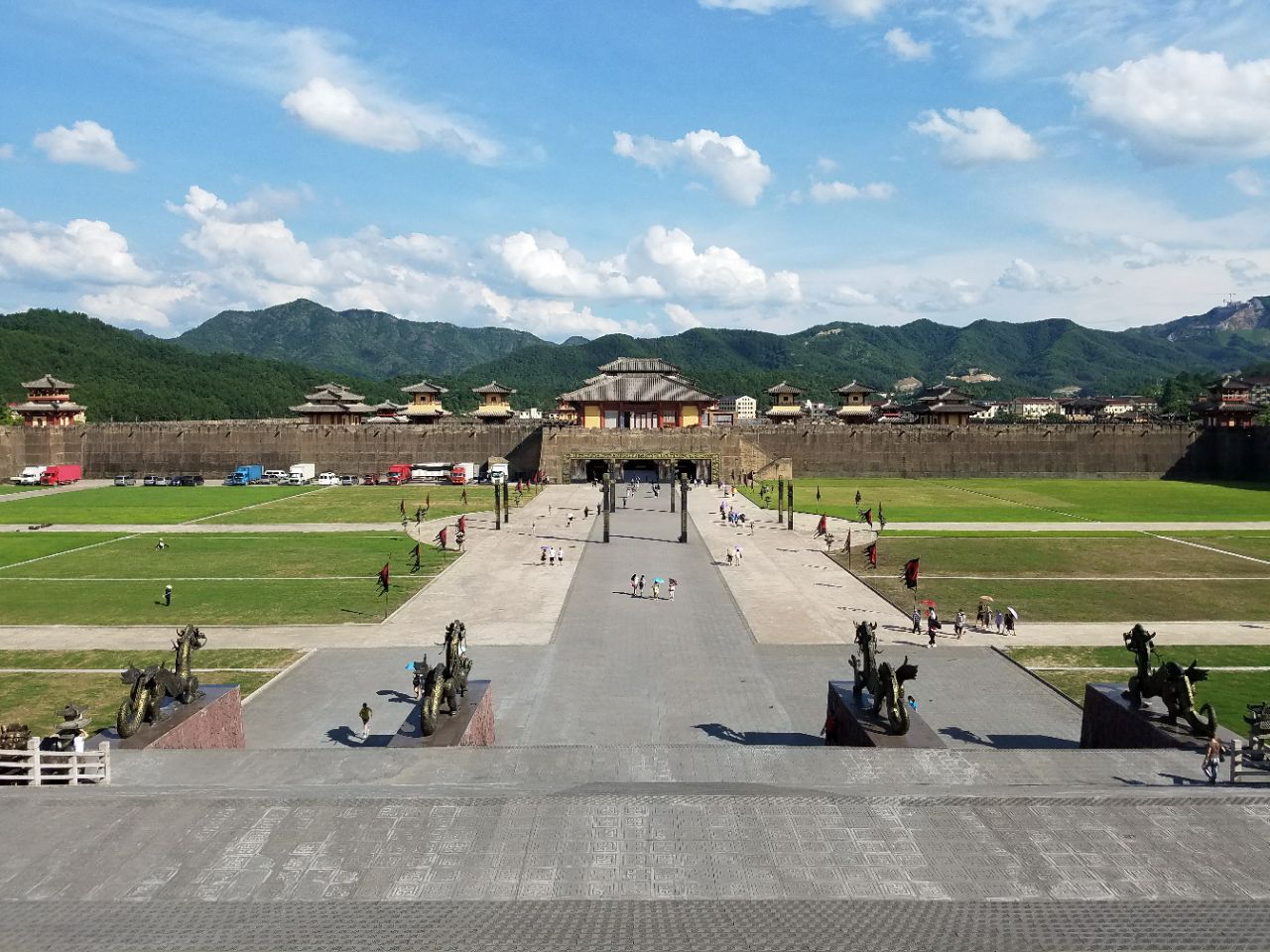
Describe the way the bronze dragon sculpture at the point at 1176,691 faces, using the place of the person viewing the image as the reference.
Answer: facing away from the viewer and to the left of the viewer

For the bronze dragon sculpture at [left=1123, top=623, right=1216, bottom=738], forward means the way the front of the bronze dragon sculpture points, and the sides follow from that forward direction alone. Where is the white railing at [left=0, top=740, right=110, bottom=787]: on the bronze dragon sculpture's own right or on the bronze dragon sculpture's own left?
on the bronze dragon sculpture's own left

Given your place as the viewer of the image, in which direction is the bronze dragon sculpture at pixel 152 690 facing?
facing away from the viewer and to the right of the viewer

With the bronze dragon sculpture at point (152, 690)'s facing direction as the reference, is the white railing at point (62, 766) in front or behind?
behind

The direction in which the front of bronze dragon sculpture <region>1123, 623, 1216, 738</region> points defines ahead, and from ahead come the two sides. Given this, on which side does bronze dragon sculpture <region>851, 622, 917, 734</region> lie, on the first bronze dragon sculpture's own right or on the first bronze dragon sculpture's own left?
on the first bronze dragon sculpture's own left

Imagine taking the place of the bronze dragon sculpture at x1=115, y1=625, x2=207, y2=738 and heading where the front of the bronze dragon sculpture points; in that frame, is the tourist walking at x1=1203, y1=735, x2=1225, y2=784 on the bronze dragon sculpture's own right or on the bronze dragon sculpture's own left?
on the bronze dragon sculpture's own right

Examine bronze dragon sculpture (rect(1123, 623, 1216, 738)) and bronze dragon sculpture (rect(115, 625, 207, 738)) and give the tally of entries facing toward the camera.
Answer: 0

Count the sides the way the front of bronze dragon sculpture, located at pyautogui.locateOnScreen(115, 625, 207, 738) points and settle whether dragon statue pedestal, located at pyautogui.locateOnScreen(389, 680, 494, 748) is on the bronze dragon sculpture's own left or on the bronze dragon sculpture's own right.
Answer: on the bronze dragon sculpture's own right

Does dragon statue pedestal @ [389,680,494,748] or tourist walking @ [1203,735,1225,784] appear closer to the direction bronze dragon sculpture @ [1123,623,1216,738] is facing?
the dragon statue pedestal
